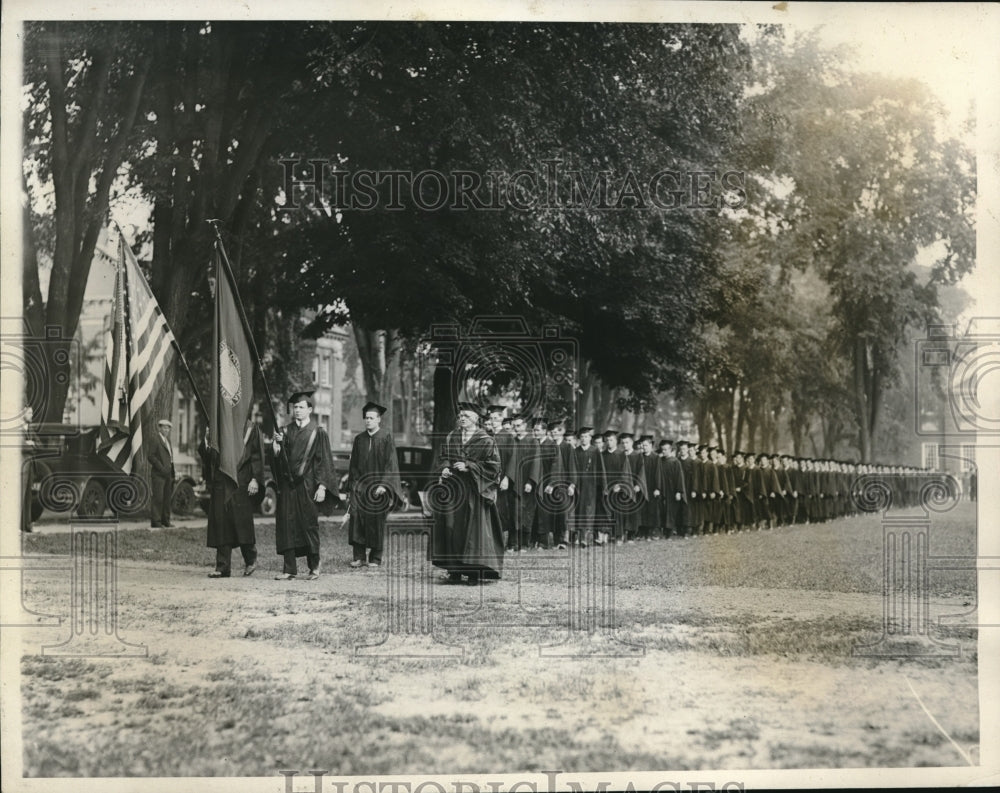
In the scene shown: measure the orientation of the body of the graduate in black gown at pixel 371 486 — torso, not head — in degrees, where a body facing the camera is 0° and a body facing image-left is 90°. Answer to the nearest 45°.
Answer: approximately 45°

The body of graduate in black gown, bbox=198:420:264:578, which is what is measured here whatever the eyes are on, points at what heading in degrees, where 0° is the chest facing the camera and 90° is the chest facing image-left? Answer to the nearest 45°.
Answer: approximately 45°

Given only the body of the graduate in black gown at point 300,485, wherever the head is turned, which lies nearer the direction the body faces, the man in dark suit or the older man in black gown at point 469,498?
the man in dark suit

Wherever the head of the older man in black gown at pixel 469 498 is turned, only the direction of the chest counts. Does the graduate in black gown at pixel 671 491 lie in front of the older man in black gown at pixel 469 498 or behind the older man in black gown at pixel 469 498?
behind
